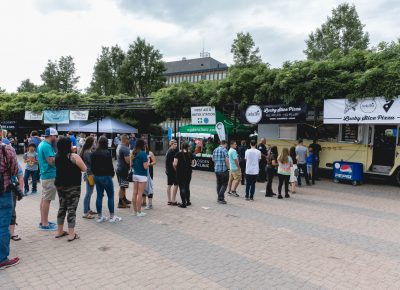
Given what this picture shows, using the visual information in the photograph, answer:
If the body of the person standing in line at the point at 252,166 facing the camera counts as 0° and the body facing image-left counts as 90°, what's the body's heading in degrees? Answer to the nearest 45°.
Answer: approximately 180°

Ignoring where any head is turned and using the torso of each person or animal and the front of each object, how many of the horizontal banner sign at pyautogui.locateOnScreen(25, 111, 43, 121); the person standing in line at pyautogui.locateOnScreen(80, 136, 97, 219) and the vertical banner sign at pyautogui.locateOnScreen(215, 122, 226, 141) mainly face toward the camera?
2

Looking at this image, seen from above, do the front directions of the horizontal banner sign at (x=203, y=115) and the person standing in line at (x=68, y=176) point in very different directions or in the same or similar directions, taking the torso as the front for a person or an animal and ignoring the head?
very different directions

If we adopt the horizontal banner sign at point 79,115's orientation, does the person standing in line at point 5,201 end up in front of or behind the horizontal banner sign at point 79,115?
in front

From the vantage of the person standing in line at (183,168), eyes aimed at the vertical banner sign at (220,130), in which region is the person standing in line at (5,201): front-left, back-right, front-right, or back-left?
back-left

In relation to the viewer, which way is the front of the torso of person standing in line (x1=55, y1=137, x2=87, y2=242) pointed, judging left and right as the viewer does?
facing away from the viewer and to the right of the viewer

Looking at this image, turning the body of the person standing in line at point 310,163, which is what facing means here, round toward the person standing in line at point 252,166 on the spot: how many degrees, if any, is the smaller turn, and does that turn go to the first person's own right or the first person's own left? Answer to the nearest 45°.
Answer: approximately 180°

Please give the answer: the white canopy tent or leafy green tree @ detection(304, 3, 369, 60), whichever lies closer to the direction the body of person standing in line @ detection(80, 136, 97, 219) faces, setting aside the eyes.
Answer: the leafy green tree

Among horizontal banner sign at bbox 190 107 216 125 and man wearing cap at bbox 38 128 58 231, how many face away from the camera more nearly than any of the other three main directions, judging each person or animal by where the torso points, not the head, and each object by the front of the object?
0

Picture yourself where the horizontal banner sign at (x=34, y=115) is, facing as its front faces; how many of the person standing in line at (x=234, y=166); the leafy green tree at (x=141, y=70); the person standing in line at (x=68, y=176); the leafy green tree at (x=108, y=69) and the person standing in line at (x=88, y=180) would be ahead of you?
3

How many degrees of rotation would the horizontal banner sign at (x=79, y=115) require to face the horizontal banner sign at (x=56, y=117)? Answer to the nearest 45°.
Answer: approximately 135° to its right

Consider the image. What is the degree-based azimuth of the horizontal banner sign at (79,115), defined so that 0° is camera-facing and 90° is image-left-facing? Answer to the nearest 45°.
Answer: approximately 0°

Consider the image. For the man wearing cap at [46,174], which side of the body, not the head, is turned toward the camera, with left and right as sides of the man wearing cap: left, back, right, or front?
right

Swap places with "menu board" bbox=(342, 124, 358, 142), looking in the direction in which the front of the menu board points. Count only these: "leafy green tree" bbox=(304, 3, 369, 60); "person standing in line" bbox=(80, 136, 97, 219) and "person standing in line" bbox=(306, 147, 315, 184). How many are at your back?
1
